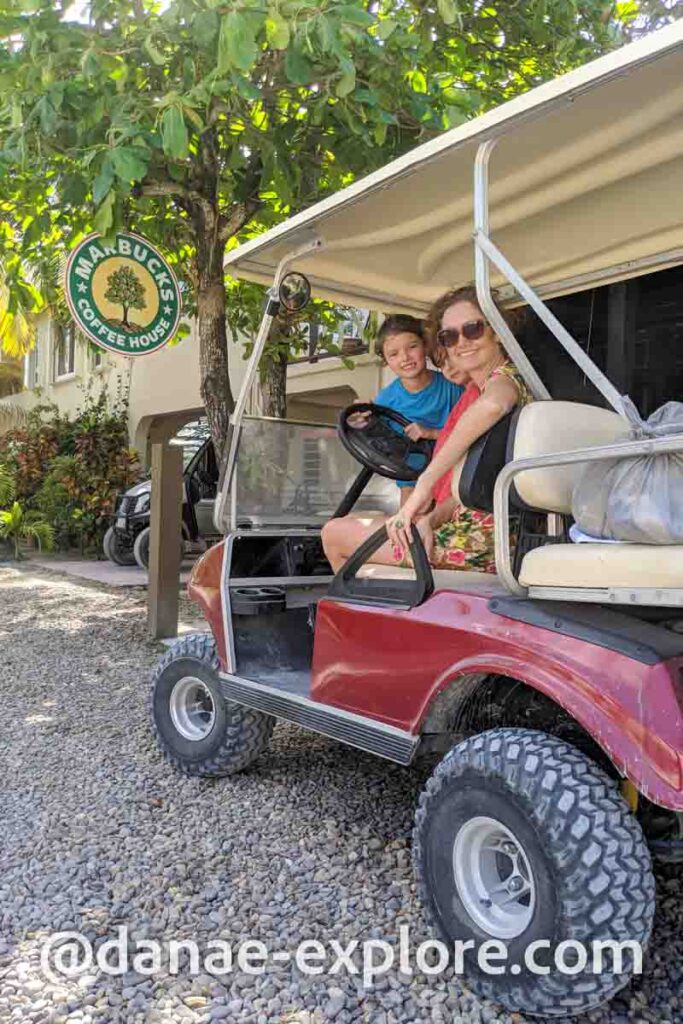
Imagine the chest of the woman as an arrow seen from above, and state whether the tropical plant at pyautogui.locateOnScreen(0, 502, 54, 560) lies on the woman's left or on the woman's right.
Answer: on the woman's right

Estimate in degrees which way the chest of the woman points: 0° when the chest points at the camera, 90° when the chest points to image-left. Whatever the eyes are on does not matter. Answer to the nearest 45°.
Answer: approximately 90°

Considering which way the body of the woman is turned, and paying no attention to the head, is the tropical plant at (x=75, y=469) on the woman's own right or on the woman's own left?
on the woman's own right

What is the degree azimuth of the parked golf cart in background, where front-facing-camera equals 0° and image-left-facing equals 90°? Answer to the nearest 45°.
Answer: approximately 45°

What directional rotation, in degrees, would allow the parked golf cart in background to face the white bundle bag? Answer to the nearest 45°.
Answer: approximately 45° to its left

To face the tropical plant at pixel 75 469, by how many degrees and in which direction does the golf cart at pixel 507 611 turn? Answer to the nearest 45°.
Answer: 0° — it already faces it

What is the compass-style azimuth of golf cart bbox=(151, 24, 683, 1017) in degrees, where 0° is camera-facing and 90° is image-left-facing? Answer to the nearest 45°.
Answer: approximately 135°
